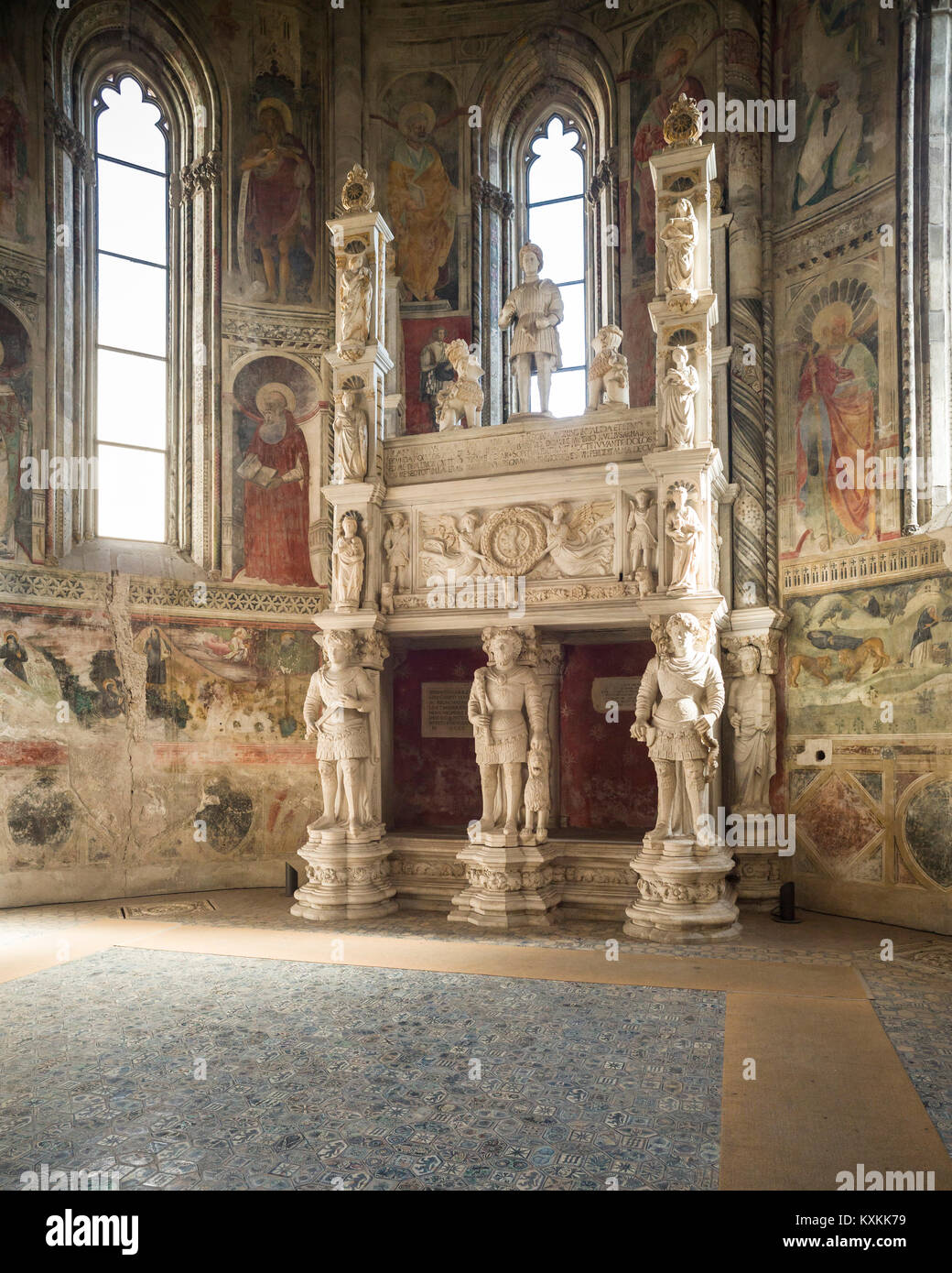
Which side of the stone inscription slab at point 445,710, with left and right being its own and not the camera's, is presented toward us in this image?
front

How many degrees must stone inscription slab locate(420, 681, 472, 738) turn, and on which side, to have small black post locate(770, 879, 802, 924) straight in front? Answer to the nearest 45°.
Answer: approximately 45° to its left
